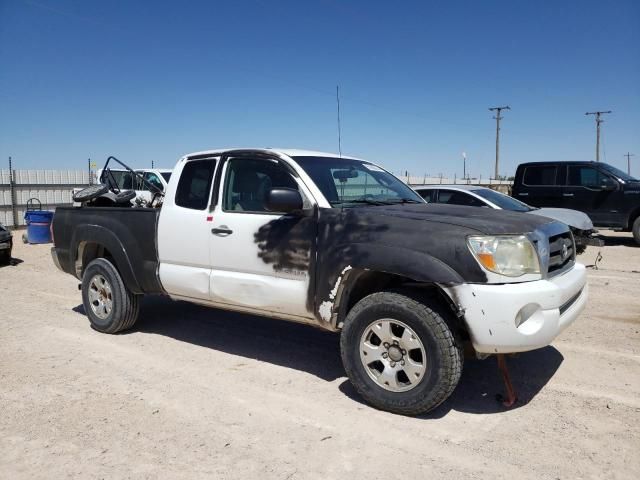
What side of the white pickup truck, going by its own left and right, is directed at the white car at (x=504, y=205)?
left

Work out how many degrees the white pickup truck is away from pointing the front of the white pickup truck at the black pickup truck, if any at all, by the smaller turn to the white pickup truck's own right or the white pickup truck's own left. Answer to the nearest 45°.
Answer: approximately 90° to the white pickup truck's own left

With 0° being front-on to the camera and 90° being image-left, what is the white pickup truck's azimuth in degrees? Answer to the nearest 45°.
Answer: approximately 315°

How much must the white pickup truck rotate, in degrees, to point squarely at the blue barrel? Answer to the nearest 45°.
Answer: approximately 180°

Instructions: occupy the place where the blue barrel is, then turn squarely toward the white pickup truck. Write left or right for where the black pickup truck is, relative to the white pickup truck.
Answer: left
